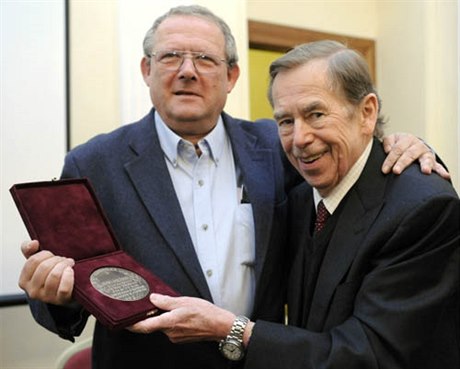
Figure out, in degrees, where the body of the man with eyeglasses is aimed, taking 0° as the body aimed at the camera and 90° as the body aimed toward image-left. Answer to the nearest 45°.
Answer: approximately 0°

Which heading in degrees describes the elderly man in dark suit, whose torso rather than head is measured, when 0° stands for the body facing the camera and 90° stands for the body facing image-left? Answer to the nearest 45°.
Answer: approximately 45°

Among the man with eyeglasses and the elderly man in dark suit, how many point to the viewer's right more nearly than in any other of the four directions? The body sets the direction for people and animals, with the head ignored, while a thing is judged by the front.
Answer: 0

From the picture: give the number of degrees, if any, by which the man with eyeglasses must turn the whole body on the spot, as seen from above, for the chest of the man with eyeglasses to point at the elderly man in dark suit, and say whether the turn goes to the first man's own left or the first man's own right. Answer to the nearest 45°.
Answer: approximately 45° to the first man's own left
